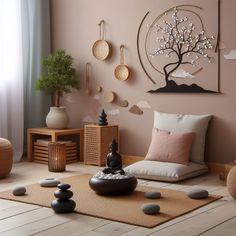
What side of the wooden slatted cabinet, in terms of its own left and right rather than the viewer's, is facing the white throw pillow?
left

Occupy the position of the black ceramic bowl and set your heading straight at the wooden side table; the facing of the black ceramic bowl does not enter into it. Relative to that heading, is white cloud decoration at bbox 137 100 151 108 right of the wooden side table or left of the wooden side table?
right

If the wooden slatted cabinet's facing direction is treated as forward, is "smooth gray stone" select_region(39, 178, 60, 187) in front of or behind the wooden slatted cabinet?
in front

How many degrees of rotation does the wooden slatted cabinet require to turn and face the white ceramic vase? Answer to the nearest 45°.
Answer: approximately 90° to its right

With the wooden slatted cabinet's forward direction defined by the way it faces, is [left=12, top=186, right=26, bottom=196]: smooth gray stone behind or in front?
in front

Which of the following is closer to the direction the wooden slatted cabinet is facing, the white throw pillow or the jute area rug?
the jute area rug

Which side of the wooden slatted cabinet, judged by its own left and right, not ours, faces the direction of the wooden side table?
right

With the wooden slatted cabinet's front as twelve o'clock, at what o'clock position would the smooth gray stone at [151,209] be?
The smooth gray stone is roughly at 10 o'clock from the wooden slatted cabinet.

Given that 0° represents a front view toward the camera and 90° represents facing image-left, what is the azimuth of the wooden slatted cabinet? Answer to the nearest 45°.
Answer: approximately 45°

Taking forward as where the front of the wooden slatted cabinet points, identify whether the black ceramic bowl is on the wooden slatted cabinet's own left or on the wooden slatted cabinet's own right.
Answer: on the wooden slatted cabinet's own left
